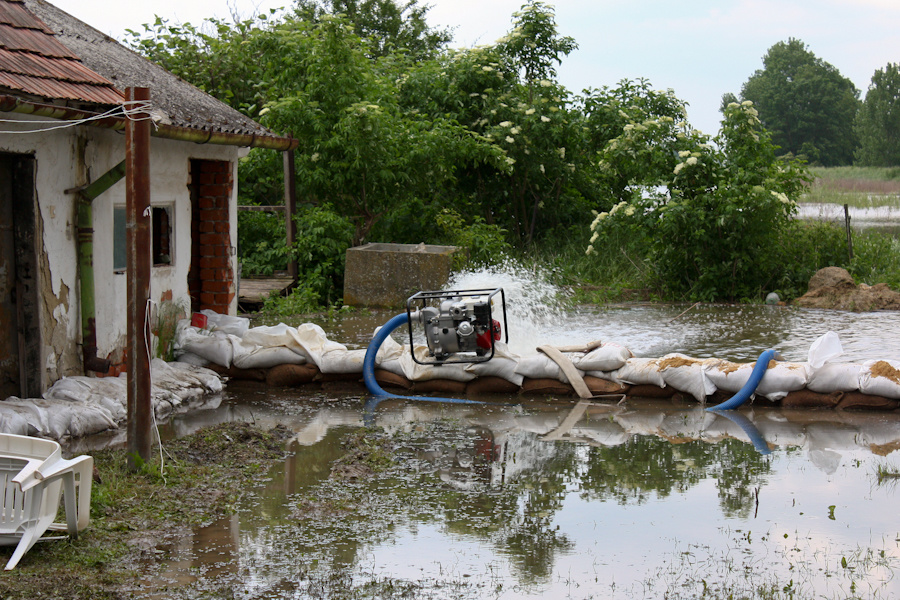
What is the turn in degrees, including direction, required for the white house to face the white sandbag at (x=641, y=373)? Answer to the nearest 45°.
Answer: approximately 45° to its left

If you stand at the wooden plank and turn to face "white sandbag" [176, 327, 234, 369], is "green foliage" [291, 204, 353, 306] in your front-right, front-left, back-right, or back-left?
back-left

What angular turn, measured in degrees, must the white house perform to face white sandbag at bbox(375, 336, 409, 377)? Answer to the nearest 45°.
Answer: approximately 45° to its left

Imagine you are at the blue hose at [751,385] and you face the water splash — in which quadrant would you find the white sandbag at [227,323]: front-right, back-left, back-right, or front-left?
front-left

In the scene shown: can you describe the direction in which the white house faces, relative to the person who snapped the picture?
facing the viewer and to the right of the viewer
